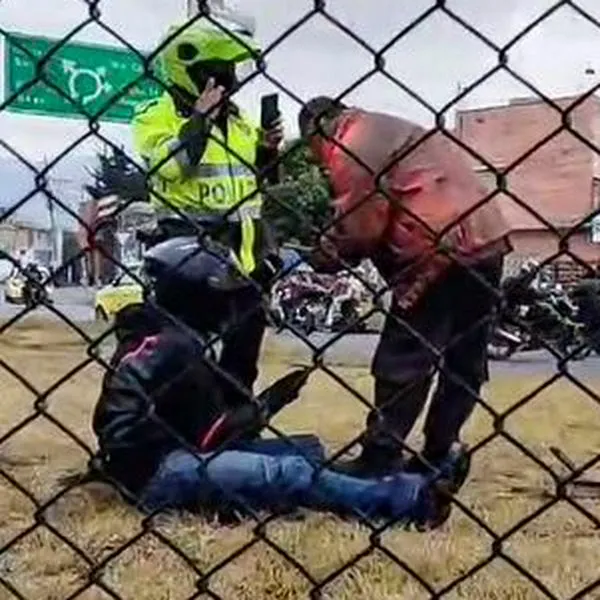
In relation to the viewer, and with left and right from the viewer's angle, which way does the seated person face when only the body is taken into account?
facing to the right of the viewer

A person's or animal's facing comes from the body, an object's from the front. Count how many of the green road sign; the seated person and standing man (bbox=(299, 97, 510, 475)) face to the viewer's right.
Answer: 1

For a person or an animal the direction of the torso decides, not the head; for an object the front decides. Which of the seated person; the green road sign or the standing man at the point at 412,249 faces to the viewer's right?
the seated person

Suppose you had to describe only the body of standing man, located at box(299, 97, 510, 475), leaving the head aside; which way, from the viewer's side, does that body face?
to the viewer's left

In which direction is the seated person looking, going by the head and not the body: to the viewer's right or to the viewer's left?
to the viewer's right

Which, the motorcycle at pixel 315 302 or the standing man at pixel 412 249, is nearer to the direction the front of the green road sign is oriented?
the standing man

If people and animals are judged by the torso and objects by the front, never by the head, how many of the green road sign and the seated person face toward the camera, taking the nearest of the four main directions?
1
